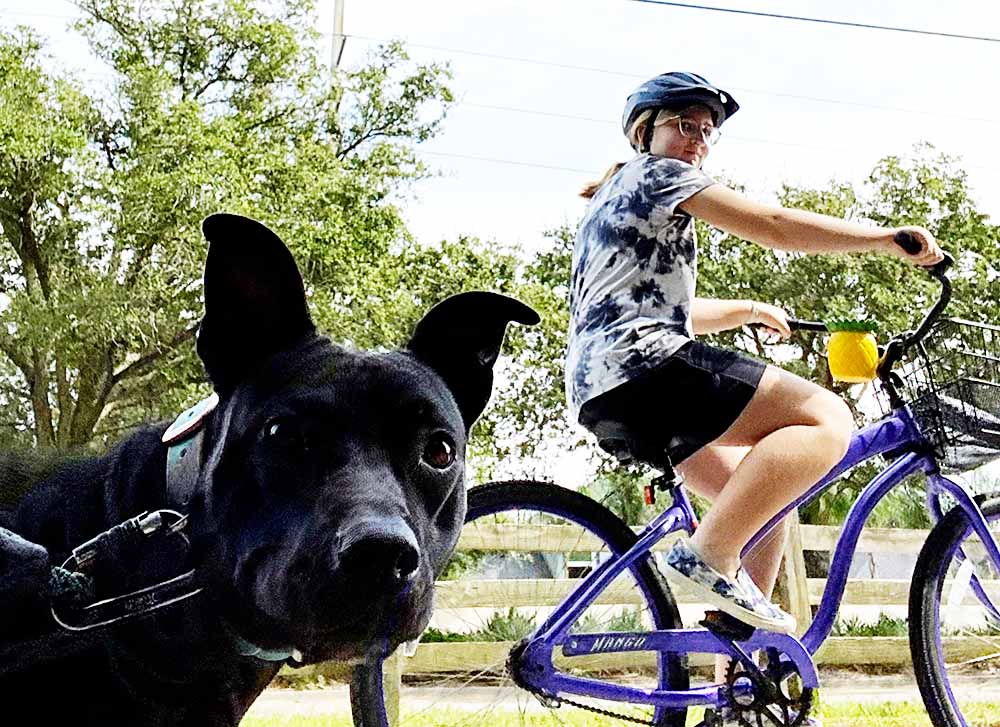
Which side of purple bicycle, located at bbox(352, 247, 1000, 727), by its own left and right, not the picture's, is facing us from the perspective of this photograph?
right

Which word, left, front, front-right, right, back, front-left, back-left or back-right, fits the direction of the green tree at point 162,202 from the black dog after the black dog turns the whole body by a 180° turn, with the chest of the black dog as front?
front-right

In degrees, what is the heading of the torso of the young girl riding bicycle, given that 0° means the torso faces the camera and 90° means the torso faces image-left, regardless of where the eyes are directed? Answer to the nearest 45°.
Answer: approximately 270°

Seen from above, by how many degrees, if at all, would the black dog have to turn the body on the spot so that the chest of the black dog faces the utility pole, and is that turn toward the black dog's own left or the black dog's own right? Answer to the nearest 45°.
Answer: approximately 135° to the black dog's own left

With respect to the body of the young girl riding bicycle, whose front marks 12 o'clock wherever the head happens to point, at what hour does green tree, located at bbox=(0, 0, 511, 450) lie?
The green tree is roughly at 8 o'clock from the young girl riding bicycle.

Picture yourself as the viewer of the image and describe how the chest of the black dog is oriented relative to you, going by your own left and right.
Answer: facing the viewer and to the right of the viewer

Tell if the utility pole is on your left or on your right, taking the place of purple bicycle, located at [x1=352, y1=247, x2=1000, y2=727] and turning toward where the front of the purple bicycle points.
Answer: on your left

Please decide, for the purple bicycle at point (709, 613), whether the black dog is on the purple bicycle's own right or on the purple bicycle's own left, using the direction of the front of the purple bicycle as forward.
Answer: on the purple bicycle's own right
